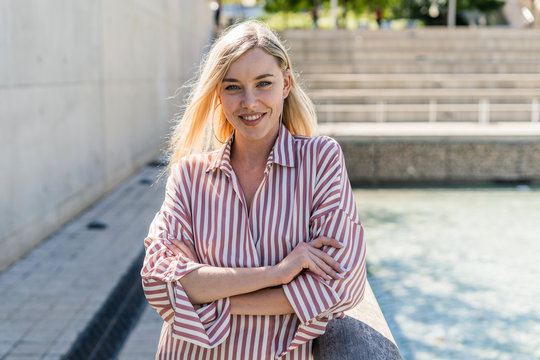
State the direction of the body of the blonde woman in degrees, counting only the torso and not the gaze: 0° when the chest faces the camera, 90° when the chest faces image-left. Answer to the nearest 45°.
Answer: approximately 0°
